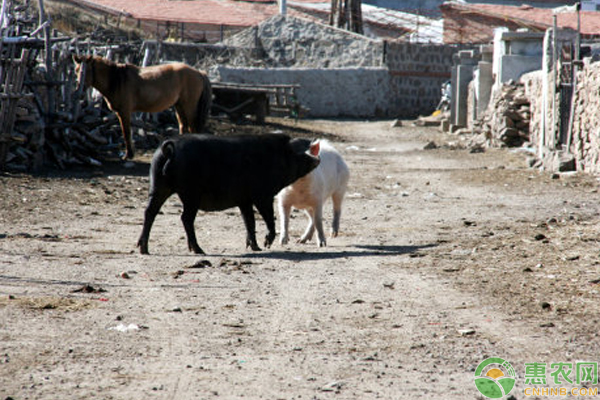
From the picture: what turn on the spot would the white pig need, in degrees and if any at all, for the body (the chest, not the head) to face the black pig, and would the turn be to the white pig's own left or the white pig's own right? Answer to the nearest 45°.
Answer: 0° — it already faces it

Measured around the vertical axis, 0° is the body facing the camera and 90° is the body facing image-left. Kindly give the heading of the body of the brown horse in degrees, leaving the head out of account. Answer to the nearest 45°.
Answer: approximately 90°

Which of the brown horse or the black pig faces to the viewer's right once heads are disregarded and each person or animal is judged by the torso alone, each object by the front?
the black pig

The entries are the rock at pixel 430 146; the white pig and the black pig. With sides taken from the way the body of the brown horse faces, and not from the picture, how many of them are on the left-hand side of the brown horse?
2

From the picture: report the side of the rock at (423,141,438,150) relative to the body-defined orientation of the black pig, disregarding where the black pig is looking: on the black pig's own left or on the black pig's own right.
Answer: on the black pig's own left

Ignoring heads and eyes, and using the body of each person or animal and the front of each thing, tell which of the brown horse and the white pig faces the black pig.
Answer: the white pig

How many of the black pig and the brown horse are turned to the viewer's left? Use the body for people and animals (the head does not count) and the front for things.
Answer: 1

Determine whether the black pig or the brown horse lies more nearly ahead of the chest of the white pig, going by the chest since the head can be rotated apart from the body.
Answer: the black pig

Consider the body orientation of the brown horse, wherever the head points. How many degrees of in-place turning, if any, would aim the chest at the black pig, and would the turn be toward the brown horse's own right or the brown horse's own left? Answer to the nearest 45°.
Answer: approximately 90° to the brown horse's own left

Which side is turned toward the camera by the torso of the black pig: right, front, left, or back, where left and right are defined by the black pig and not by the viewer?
right

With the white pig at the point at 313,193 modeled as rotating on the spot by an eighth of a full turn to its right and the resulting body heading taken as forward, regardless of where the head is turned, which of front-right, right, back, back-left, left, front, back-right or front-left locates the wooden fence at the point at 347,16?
right

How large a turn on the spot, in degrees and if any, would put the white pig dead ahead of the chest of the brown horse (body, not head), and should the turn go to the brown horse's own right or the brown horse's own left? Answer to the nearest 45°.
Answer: approximately 90° to the brown horse's own left
